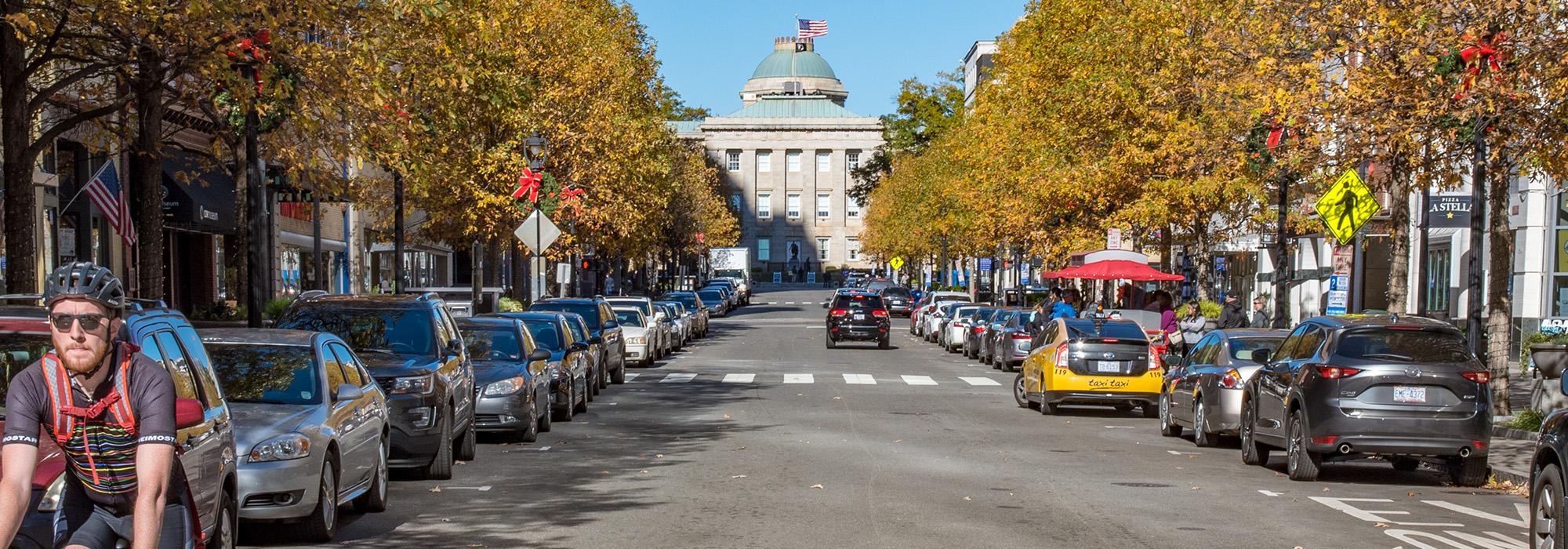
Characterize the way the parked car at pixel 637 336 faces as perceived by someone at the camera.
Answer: facing the viewer

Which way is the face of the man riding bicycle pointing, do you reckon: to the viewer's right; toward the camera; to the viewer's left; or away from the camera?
toward the camera

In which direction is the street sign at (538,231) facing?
away from the camera

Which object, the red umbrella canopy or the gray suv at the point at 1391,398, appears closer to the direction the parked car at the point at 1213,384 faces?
the red umbrella canopy

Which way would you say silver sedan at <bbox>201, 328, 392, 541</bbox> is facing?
toward the camera

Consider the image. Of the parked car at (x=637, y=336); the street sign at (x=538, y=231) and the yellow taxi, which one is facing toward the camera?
the parked car

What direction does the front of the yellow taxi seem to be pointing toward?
away from the camera

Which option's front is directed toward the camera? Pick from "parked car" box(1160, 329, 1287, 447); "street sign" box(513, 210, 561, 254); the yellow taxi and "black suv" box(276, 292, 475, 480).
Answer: the black suv

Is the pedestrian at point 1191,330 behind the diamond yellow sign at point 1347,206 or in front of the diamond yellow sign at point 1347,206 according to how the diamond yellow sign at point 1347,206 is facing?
behind

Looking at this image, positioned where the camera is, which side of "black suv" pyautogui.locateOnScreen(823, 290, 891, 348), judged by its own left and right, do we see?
back

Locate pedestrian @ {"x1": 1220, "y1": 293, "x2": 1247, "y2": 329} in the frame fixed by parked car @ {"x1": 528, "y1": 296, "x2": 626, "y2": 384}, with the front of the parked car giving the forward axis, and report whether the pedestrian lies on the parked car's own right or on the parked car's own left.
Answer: on the parked car's own left

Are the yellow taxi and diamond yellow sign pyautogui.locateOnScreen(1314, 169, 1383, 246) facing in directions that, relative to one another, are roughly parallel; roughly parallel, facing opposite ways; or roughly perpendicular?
roughly parallel, facing opposite ways

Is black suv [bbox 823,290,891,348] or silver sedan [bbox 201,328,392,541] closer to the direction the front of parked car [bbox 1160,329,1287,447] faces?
the black suv

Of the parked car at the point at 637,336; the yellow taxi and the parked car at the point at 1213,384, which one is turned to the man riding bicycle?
the parked car at the point at 637,336

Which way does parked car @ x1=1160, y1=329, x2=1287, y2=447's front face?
away from the camera
